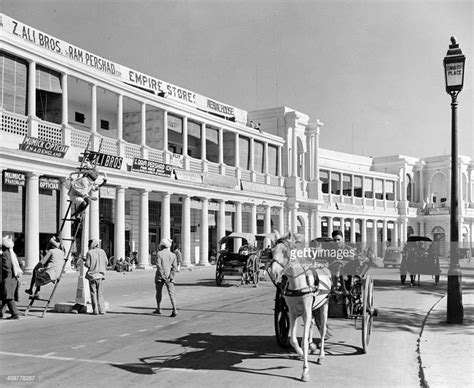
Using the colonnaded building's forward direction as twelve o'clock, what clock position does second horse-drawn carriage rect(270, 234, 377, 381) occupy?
The second horse-drawn carriage is roughly at 1 o'clock from the colonnaded building.

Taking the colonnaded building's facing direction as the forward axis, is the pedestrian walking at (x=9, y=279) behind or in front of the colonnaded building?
in front

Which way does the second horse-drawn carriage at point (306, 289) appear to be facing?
toward the camera

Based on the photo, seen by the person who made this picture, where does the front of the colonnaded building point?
facing the viewer and to the right of the viewer

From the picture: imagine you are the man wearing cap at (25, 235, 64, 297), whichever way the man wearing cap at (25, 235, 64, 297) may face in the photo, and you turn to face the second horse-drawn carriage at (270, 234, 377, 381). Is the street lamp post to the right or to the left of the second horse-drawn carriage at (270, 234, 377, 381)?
left
